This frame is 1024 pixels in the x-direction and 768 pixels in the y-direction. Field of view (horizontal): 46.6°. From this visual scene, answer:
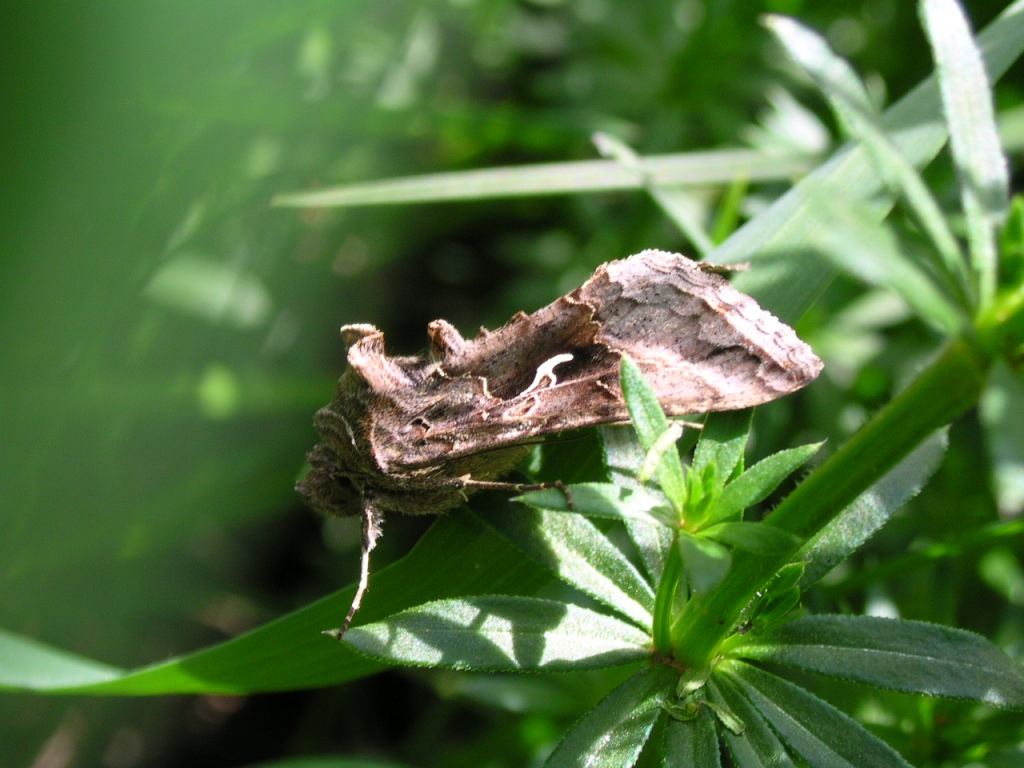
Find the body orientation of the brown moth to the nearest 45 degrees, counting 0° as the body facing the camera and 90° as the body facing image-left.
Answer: approximately 90°
